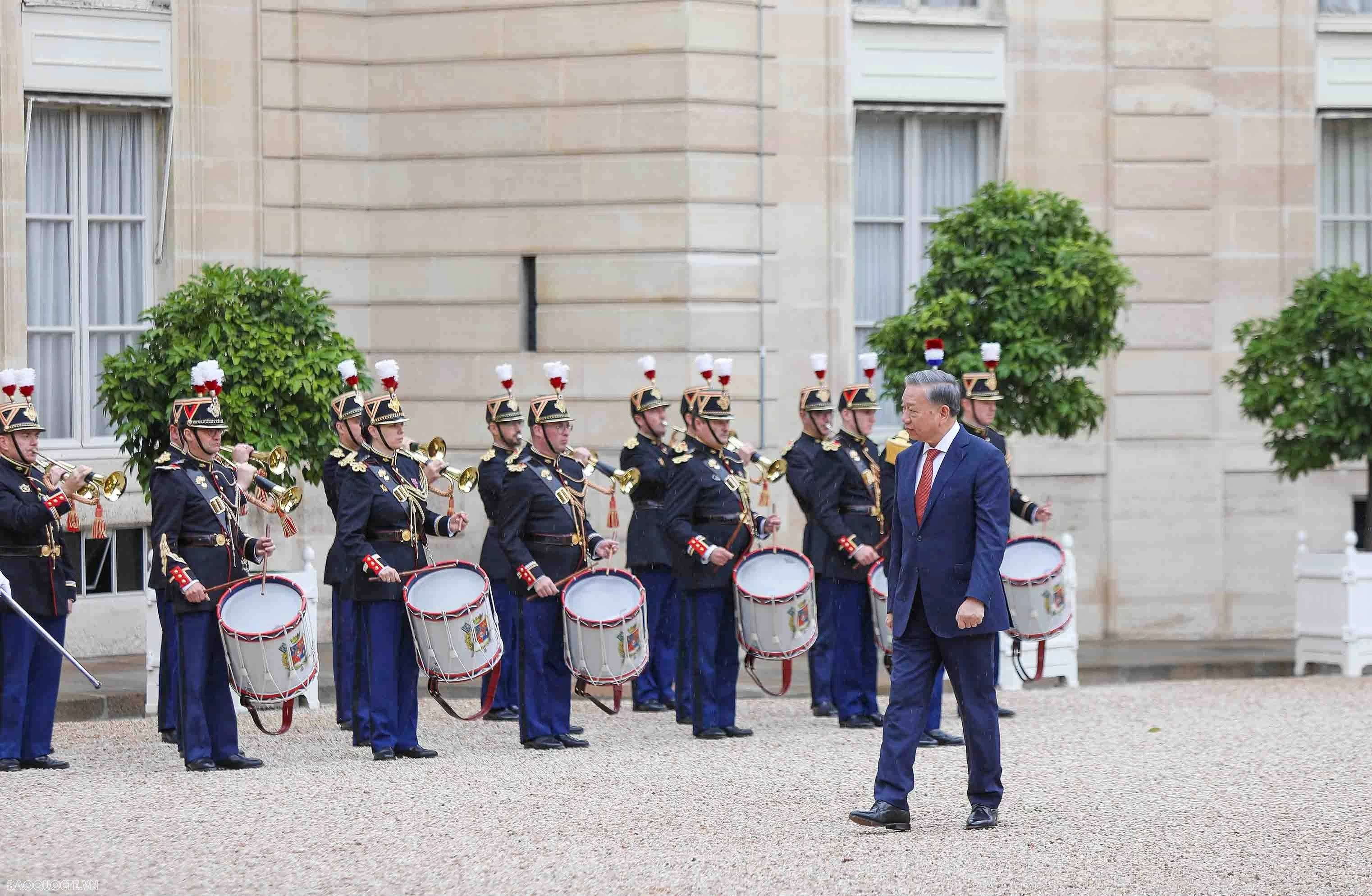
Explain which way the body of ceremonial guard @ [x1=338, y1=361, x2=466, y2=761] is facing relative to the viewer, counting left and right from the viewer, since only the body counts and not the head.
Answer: facing the viewer and to the right of the viewer

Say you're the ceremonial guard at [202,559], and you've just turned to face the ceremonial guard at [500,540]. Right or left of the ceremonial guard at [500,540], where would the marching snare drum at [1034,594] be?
right

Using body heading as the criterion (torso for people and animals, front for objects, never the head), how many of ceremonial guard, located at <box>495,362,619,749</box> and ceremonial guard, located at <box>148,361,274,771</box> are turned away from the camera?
0

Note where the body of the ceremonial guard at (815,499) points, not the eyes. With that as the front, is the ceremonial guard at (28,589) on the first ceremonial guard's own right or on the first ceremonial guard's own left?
on the first ceremonial guard's own right

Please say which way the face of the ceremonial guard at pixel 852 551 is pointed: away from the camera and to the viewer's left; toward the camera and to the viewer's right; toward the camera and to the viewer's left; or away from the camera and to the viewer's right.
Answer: toward the camera and to the viewer's right

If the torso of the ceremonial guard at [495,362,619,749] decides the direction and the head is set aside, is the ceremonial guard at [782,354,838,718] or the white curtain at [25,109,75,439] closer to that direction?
the ceremonial guard

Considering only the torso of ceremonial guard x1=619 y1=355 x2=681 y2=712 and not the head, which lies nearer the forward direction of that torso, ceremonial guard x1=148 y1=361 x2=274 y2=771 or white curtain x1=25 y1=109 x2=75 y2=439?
the ceremonial guard

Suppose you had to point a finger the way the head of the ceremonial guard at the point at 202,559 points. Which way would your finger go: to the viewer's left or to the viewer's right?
to the viewer's right

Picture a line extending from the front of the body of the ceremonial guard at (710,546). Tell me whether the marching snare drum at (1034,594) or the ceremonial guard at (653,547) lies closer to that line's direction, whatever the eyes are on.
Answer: the marching snare drum

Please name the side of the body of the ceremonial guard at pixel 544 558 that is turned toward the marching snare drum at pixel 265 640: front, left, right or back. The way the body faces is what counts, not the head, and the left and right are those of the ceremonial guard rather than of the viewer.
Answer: right

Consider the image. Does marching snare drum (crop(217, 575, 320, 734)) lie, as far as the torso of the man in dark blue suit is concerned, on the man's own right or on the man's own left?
on the man's own right

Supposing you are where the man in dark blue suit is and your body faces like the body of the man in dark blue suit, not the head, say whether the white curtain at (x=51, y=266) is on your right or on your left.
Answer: on your right

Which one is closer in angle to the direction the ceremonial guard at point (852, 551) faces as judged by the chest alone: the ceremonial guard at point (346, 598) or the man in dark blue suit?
the man in dark blue suit

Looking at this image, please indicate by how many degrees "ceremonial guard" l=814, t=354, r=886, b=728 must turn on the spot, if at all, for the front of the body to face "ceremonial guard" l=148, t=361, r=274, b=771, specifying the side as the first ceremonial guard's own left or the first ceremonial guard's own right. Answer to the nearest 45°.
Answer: approximately 90° to the first ceremonial guard's own right
